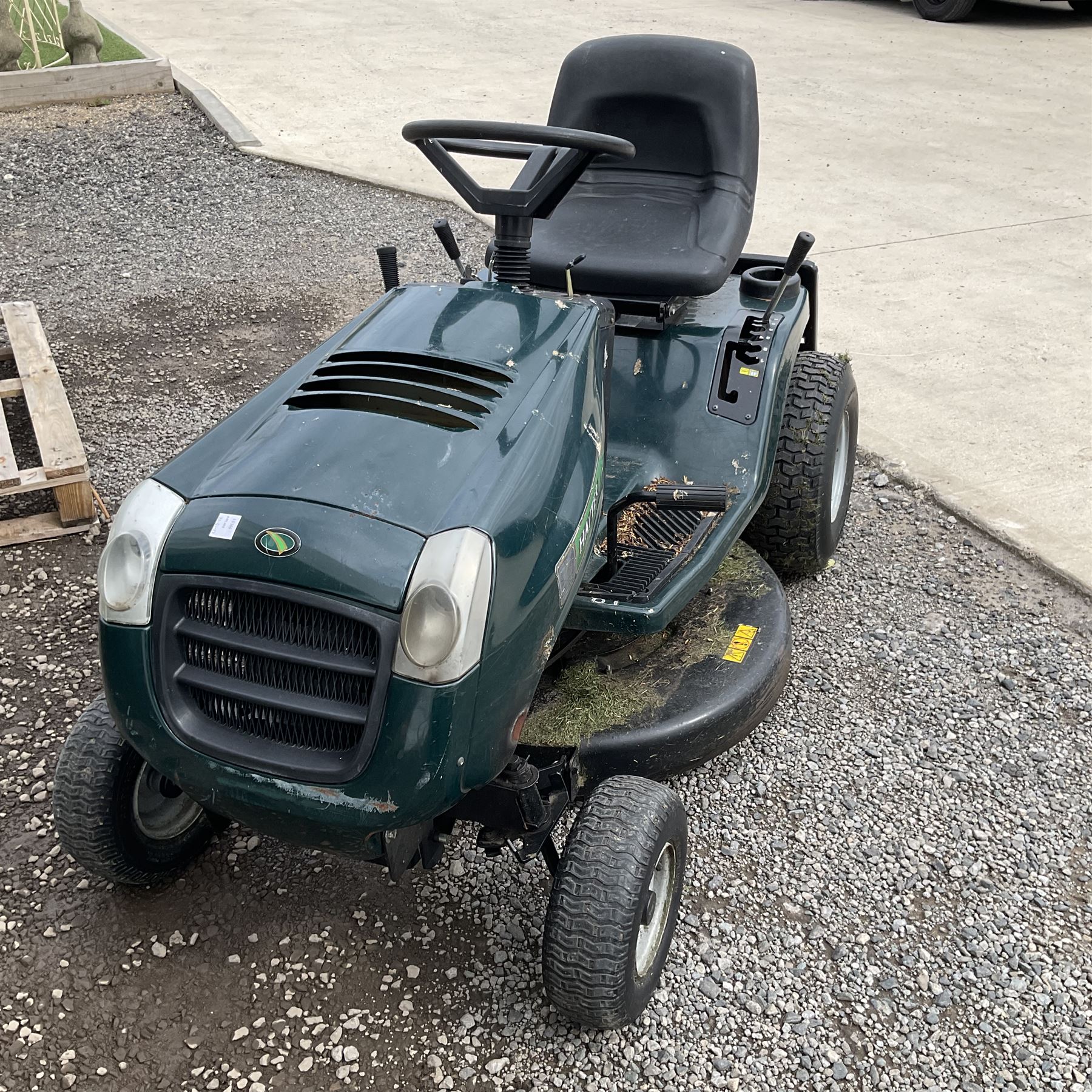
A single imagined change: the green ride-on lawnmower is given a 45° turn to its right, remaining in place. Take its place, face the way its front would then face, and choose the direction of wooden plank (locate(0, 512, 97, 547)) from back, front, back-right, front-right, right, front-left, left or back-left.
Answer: front-right

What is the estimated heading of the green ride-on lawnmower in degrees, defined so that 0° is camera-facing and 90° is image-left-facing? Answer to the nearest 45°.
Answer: approximately 45°

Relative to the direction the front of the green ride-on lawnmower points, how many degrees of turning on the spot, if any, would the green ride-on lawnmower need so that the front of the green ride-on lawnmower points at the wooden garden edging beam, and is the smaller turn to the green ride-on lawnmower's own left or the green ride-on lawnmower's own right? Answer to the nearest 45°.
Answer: approximately 135° to the green ride-on lawnmower's own right

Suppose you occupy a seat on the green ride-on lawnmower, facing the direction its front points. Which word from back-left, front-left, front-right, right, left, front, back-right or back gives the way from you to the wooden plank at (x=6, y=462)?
right

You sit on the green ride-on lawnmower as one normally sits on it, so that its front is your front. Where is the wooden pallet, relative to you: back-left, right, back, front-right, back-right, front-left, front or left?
right

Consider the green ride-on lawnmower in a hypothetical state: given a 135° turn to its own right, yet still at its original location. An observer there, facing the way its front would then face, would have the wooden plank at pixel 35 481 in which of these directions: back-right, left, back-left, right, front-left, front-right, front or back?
front-left

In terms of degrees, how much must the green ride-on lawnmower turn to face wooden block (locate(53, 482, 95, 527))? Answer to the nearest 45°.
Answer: approximately 90° to its right
